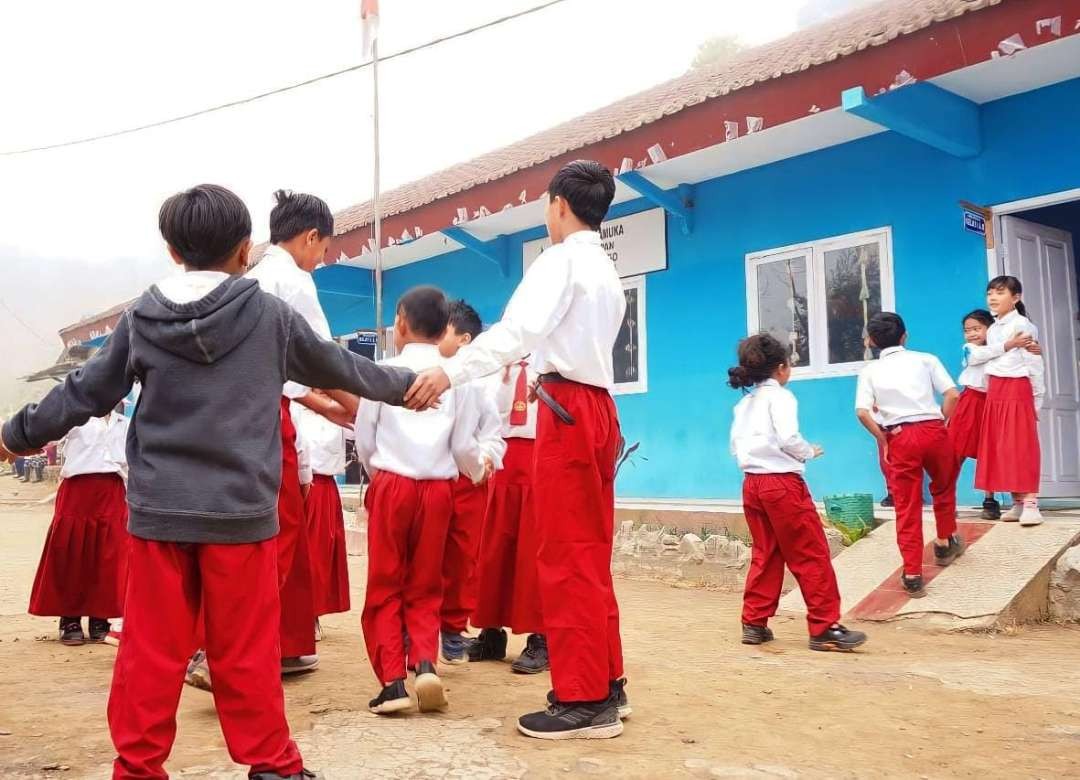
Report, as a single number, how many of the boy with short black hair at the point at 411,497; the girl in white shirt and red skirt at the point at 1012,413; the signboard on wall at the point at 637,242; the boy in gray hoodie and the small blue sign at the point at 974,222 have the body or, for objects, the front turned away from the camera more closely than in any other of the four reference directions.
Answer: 2

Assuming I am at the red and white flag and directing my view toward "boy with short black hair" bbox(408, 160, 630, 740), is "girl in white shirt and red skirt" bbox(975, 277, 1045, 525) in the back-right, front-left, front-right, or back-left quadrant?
front-left

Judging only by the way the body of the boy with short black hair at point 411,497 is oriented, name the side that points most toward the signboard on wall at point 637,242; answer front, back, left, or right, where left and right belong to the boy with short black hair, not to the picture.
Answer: front

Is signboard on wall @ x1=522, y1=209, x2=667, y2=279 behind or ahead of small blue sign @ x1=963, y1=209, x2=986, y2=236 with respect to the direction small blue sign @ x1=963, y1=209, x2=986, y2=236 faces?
behind

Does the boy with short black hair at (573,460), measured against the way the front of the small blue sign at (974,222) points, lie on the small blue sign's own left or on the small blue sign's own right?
on the small blue sign's own right

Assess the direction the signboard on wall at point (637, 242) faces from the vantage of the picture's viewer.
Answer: facing the viewer and to the left of the viewer

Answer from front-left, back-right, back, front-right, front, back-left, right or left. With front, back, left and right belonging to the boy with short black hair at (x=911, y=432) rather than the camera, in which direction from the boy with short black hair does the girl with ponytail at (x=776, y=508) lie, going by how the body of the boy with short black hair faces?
back-left

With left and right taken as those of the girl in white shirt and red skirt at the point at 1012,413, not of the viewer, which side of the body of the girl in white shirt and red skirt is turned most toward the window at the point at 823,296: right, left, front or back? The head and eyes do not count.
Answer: right

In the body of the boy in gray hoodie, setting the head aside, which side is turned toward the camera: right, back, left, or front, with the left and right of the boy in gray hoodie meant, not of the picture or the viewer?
back

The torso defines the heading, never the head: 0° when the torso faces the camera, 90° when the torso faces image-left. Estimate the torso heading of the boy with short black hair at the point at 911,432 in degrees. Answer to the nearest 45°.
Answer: approximately 180°

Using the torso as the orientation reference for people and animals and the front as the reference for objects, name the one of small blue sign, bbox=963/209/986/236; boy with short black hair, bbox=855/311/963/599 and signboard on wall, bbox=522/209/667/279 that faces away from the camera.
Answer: the boy with short black hair

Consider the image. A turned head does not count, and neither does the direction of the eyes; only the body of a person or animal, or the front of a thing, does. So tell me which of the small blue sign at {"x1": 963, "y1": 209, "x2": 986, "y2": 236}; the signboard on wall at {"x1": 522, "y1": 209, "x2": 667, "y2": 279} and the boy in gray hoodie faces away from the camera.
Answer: the boy in gray hoodie

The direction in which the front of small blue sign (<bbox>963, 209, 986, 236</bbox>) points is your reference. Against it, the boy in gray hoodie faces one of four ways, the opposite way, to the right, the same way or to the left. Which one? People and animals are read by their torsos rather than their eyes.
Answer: the opposite way

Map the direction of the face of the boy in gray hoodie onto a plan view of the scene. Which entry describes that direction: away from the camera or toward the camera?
away from the camera

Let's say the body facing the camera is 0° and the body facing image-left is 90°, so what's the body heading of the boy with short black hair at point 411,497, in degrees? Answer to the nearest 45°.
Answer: approximately 180°
